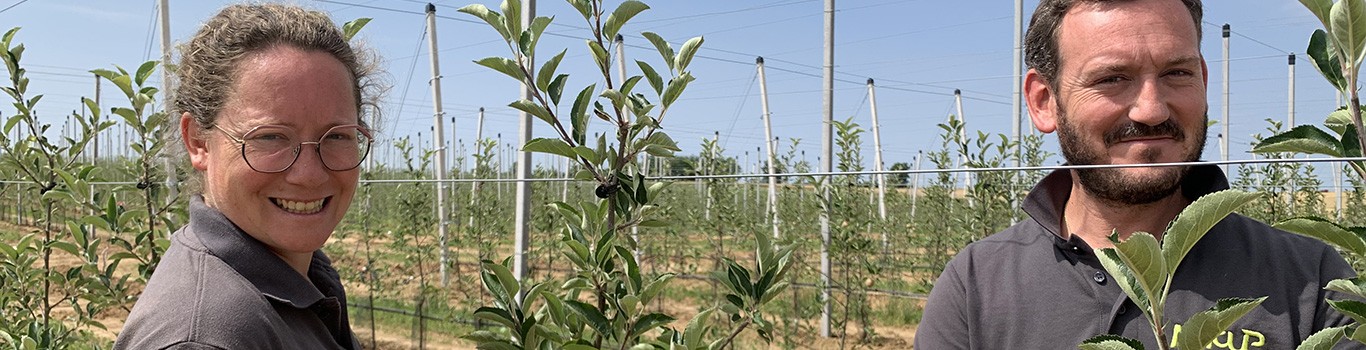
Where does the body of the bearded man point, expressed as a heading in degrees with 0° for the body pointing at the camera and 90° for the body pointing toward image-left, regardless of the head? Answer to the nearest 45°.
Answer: approximately 0°

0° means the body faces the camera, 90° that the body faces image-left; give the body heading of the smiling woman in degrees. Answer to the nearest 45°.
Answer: approximately 315°

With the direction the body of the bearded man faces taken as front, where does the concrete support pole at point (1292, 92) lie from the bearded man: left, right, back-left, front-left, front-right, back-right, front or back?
back
